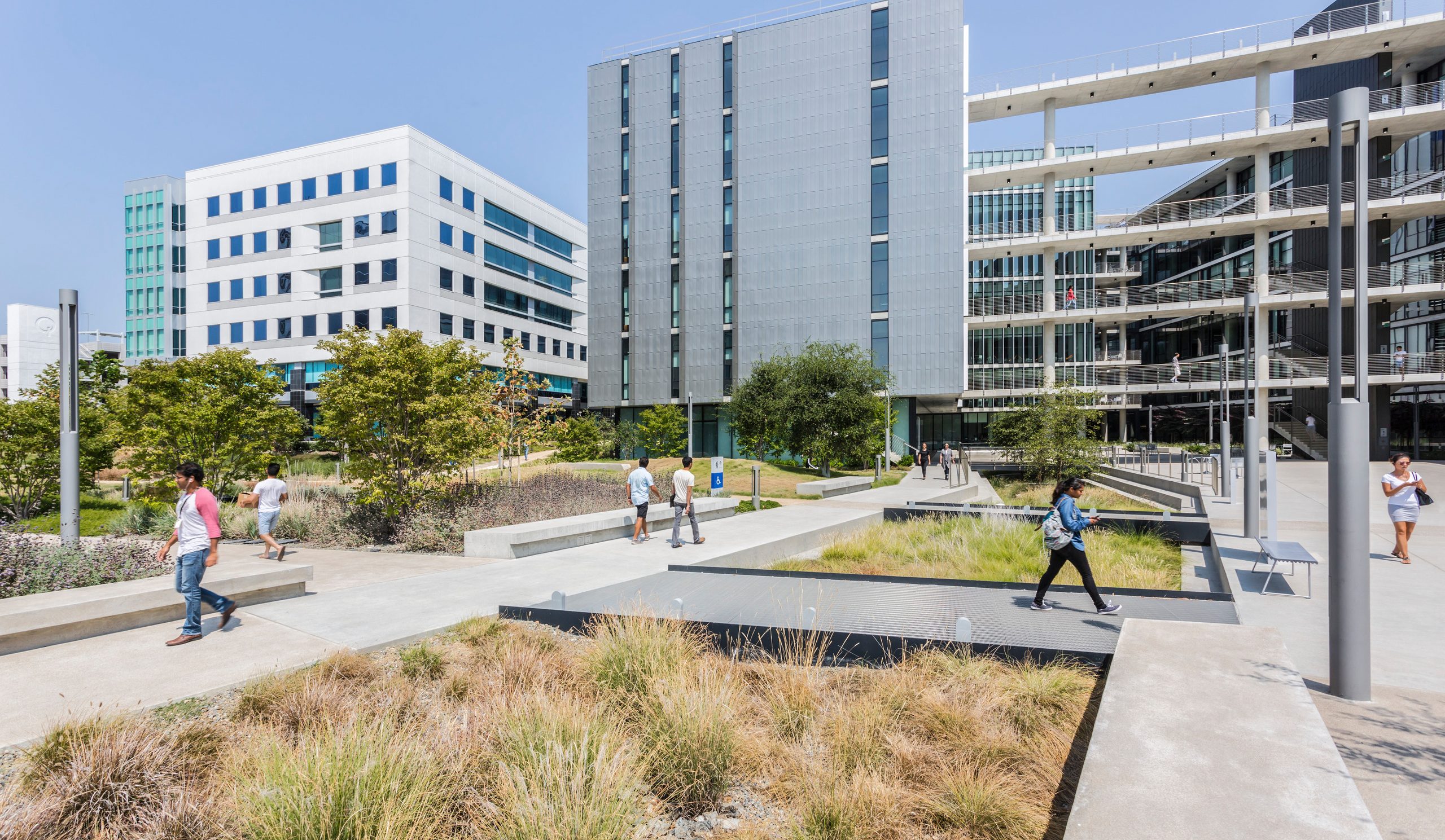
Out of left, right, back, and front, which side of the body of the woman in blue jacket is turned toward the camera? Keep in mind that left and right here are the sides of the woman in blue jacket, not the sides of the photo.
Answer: right

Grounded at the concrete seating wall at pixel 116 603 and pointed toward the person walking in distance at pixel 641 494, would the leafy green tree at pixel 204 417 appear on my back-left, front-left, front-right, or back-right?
front-left

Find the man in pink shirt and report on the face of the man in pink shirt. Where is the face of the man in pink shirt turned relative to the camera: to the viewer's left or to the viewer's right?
to the viewer's left

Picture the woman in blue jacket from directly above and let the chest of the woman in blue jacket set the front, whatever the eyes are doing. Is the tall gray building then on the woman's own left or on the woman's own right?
on the woman's own left

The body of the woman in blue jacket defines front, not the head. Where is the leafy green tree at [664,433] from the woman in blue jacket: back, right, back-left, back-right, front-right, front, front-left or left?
back-left

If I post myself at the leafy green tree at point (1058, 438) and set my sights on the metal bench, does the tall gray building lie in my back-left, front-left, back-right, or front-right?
back-right

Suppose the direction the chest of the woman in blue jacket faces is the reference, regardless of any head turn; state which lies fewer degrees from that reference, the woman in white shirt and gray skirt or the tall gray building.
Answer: the woman in white shirt and gray skirt

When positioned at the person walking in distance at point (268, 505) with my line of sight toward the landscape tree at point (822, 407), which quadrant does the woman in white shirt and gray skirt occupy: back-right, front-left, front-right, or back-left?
front-right

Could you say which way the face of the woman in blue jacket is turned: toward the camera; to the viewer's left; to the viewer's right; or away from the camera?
to the viewer's right

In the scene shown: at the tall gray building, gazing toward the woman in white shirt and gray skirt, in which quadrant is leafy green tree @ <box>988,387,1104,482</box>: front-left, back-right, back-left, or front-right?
front-left
